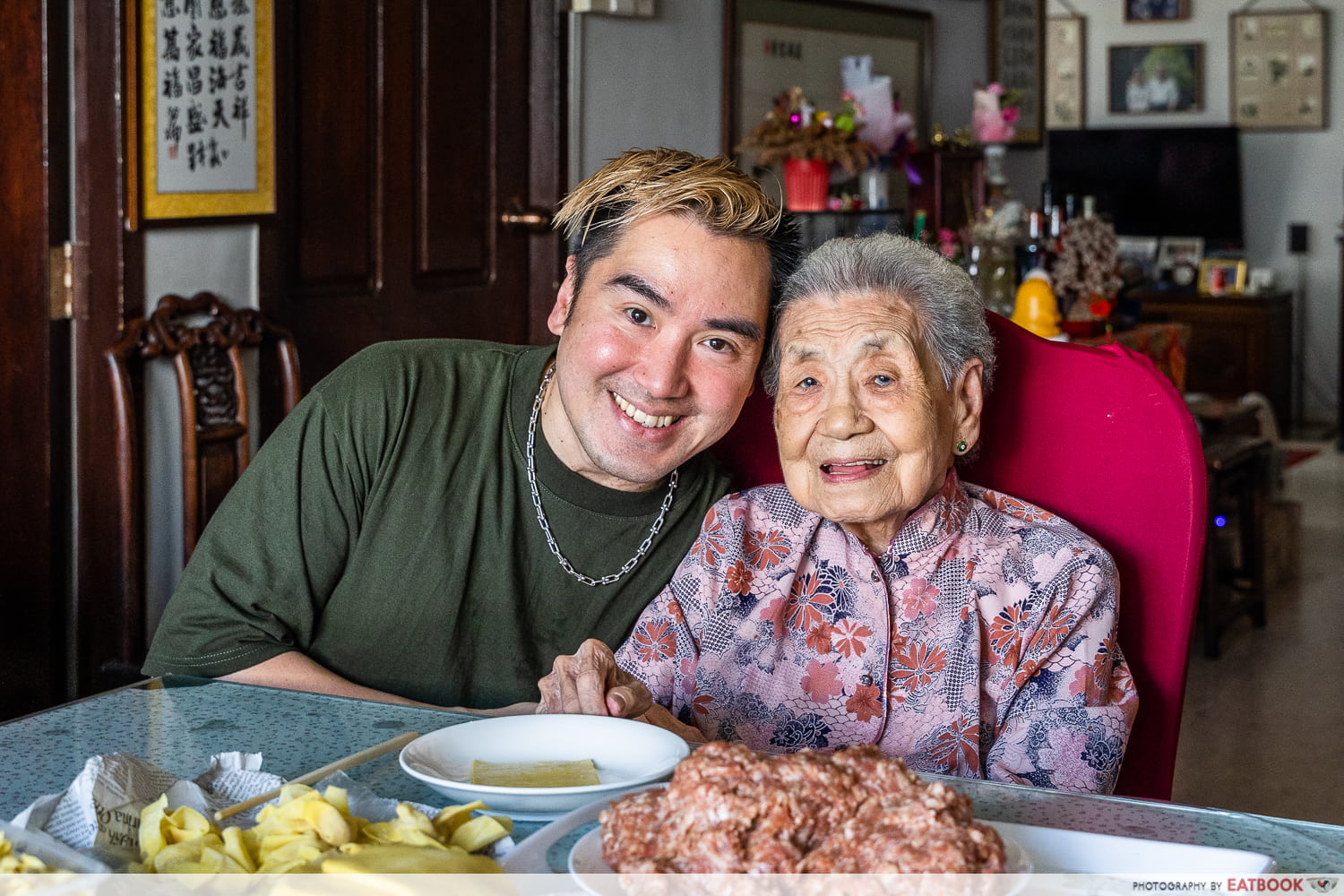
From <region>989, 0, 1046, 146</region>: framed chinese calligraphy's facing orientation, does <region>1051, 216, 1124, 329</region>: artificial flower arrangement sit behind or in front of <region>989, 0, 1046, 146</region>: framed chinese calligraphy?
in front

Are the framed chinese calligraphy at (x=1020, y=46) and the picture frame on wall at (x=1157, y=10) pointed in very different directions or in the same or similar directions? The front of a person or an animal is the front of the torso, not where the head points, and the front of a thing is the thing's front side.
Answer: same or similar directions

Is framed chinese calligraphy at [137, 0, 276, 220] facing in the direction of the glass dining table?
yes

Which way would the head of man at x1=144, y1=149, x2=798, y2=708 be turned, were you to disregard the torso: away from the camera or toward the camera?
toward the camera

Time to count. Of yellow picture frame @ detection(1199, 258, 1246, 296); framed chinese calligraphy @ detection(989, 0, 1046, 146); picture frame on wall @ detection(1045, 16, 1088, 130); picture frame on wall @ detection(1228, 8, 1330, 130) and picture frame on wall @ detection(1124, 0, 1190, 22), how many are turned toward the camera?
5

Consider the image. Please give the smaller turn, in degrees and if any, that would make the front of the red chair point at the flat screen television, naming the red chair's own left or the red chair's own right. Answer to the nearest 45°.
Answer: approximately 135° to the red chair's own right

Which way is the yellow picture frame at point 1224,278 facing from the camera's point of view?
toward the camera

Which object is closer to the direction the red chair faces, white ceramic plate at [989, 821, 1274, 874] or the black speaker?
the white ceramic plate

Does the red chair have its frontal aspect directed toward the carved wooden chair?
no

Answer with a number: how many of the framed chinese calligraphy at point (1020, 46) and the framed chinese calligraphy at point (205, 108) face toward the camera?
2

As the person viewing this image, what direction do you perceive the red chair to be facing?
facing the viewer and to the left of the viewer

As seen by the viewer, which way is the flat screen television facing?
toward the camera

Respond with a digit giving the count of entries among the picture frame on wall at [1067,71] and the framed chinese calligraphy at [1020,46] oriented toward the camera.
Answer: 2

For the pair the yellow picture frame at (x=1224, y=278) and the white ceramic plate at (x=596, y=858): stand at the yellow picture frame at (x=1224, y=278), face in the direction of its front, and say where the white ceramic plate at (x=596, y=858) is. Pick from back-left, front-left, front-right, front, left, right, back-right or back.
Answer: front

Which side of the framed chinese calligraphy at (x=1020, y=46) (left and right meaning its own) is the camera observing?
front

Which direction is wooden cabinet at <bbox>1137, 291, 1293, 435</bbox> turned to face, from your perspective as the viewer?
facing the viewer
